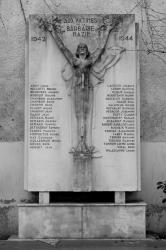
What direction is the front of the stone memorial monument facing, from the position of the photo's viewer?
facing the viewer
